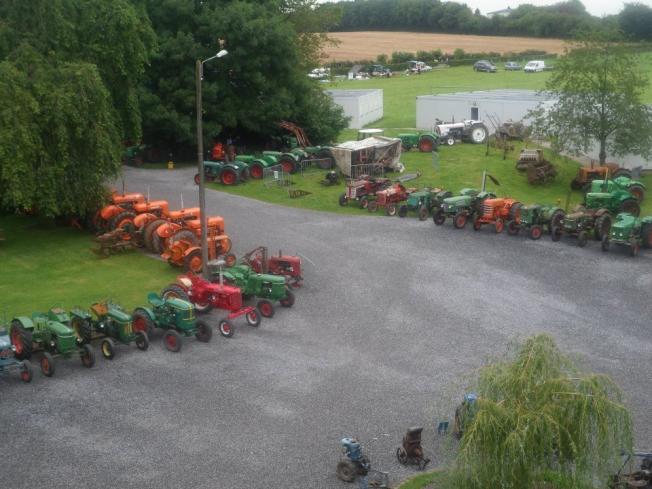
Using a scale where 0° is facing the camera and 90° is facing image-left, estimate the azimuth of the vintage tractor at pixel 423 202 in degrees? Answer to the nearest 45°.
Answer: approximately 45°

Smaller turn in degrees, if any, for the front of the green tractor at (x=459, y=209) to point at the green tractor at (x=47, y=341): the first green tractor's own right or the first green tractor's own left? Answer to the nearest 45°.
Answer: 0° — it already faces it

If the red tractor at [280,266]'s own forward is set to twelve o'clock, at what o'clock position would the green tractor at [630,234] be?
The green tractor is roughly at 10 o'clock from the red tractor.

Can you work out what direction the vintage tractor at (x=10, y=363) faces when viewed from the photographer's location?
facing the viewer and to the right of the viewer

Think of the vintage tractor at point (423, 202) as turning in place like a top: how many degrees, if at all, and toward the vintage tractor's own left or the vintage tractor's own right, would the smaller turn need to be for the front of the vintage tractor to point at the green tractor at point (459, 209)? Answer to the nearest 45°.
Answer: approximately 90° to the vintage tractor's own left

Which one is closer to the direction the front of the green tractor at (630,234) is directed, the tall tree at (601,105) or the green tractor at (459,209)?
the green tractor

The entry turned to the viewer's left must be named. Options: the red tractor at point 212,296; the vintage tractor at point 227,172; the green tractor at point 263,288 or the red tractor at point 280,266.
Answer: the vintage tractor

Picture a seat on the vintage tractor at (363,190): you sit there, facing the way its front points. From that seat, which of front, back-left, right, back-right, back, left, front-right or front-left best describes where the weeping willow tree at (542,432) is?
front-left

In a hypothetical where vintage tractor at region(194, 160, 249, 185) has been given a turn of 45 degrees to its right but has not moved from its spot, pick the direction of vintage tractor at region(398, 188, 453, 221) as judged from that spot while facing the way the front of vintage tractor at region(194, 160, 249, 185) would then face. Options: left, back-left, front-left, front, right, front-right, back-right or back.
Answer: back

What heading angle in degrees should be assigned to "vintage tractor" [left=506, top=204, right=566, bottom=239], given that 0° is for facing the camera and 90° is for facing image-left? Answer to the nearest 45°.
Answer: approximately 45°

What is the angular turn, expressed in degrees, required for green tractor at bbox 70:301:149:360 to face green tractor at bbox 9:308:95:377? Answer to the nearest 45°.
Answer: approximately 135° to its right

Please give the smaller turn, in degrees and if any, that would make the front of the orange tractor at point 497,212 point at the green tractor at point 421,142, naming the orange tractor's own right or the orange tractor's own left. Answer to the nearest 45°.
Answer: approximately 135° to the orange tractor's own right

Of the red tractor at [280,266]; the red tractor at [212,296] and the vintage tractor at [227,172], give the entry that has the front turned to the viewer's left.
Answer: the vintage tractor

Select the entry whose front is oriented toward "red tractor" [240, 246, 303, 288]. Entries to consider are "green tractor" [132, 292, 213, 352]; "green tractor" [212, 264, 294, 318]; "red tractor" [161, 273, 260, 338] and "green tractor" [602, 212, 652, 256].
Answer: "green tractor" [602, 212, 652, 256]
